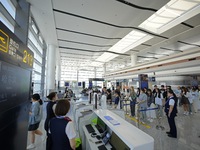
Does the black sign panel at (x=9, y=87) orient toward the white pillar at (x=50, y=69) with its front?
no

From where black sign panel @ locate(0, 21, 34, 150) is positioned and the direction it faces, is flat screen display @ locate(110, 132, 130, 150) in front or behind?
in front

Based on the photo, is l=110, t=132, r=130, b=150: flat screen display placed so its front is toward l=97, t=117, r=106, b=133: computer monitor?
no

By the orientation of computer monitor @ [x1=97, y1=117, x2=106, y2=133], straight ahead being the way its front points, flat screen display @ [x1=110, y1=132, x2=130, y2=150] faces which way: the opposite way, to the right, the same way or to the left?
the same way

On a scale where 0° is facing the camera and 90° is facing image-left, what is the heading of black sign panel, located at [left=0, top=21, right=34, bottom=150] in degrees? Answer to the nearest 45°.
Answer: approximately 315°

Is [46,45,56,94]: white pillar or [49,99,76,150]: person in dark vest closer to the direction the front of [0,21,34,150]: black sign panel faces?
the person in dark vest

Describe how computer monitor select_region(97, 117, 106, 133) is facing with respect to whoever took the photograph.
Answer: facing the viewer and to the left of the viewer

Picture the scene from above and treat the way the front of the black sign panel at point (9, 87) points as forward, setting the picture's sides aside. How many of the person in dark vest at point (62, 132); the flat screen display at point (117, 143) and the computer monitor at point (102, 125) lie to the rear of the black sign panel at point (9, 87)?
0

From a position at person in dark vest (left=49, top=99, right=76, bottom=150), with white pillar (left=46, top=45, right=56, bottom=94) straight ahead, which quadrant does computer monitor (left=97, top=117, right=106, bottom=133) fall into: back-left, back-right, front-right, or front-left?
front-right

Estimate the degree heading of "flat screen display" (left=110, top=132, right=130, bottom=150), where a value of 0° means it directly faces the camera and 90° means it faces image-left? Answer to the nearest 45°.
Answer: approximately 45°

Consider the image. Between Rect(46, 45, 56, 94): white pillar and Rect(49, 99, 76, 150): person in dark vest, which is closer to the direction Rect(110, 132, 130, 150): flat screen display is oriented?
the person in dark vest

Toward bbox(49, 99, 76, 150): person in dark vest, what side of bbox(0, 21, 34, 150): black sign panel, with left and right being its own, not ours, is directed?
front

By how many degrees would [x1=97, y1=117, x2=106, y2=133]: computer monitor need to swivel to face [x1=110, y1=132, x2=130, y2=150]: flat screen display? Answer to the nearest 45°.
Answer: approximately 45° to its left
